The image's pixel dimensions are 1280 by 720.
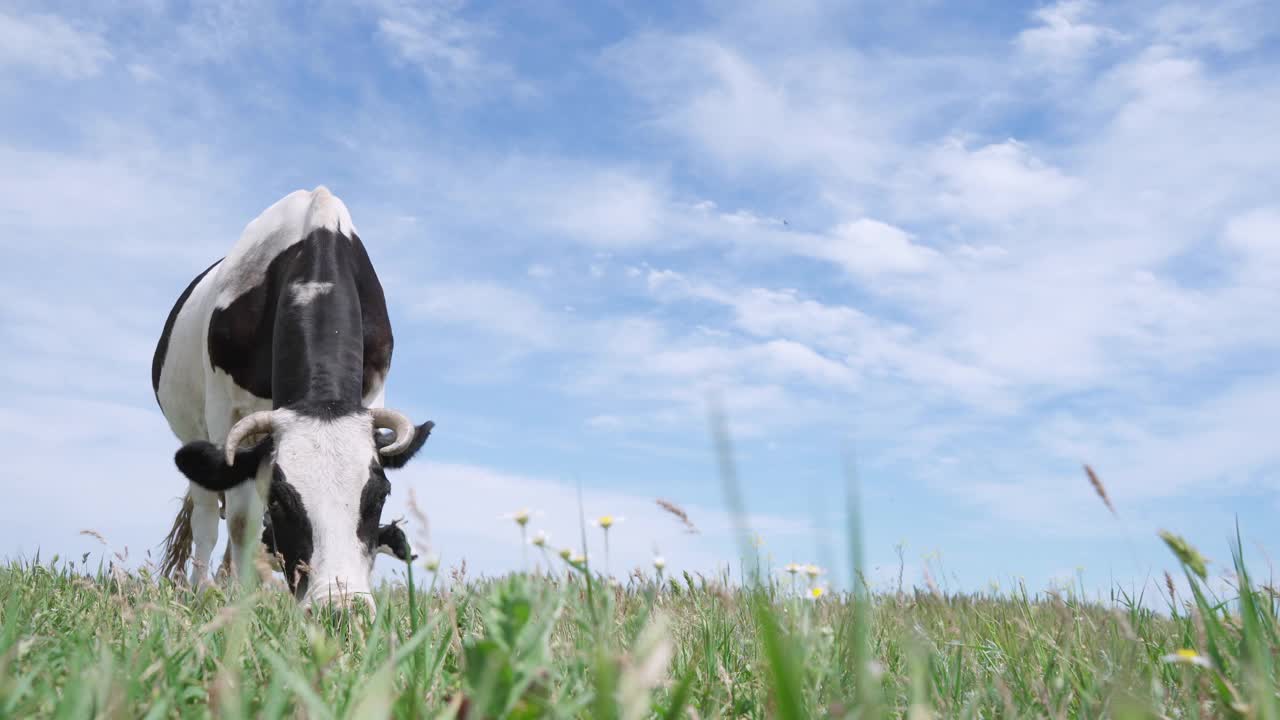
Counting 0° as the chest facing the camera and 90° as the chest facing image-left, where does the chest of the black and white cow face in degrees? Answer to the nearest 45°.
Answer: approximately 0°

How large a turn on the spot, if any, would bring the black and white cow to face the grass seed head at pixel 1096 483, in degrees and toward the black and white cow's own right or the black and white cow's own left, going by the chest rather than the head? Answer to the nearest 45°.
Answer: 0° — it already faces it
